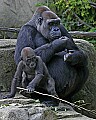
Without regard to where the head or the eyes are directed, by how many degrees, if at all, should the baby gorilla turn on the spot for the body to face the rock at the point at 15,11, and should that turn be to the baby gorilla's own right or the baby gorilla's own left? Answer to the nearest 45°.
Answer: approximately 135° to the baby gorilla's own right

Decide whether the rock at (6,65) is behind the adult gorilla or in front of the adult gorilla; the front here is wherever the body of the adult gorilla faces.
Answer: behind

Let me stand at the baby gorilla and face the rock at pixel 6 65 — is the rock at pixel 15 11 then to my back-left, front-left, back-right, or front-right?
front-right

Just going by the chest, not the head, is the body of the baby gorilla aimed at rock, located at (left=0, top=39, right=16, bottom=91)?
no

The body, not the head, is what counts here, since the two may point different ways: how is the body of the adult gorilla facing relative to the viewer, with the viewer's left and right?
facing the viewer and to the right of the viewer

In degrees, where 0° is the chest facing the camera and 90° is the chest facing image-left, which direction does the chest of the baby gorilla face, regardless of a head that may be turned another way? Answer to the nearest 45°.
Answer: approximately 45°

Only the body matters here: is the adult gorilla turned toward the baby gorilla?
no

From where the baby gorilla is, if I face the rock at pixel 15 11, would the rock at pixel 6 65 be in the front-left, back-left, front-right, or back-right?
front-left

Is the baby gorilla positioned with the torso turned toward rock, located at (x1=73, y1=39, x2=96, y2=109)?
no

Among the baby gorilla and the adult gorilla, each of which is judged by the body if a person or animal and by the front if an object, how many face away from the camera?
0

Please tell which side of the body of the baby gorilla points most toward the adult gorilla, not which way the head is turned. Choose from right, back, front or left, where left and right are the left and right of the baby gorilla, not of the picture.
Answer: back
